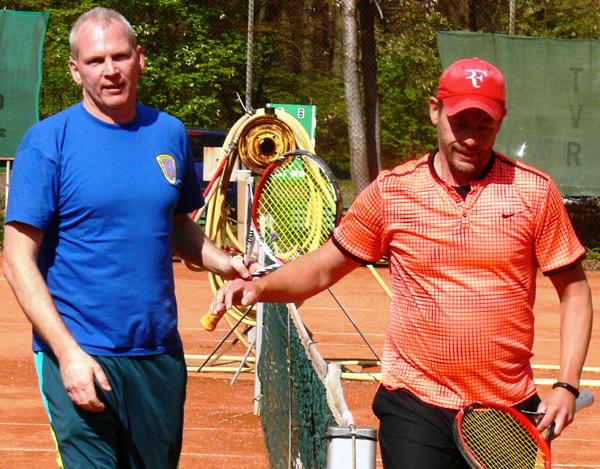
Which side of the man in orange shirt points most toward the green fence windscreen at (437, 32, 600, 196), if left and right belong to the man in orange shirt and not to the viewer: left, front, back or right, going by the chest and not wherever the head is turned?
back

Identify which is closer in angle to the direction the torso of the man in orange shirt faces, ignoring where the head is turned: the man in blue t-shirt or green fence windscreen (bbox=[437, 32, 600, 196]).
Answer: the man in blue t-shirt

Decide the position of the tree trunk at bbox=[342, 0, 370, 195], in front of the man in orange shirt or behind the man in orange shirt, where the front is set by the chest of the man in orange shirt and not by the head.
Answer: behind

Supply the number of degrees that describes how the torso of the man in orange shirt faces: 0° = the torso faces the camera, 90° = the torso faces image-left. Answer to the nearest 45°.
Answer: approximately 0°

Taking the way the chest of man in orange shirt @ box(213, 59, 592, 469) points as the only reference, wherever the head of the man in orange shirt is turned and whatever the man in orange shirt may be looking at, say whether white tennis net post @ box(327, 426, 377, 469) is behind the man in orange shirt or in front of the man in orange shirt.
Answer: in front

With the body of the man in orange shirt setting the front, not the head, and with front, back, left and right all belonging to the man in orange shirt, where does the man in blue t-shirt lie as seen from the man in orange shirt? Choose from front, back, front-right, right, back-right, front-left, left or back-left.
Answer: right

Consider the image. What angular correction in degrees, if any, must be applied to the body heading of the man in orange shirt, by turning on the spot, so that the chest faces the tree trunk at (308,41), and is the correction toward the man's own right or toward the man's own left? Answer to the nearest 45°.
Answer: approximately 180°

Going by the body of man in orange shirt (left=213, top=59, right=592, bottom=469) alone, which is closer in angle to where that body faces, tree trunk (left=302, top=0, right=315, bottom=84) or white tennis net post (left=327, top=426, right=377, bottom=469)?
the white tennis net post

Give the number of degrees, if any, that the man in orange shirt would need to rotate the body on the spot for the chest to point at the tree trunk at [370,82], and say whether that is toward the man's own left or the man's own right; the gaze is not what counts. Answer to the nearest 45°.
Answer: approximately 180°
